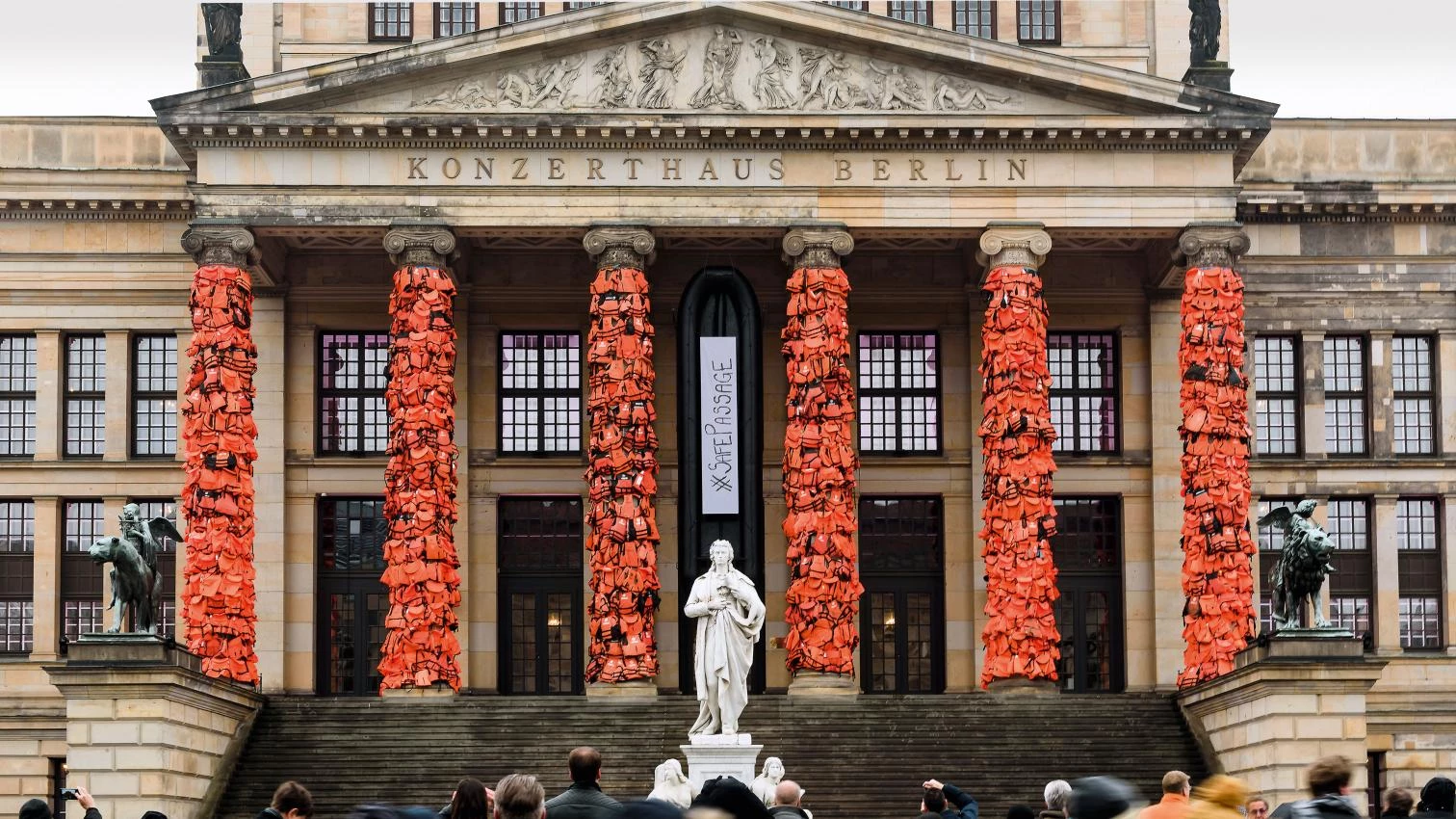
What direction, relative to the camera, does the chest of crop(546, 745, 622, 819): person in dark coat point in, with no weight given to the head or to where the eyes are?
away from the camera

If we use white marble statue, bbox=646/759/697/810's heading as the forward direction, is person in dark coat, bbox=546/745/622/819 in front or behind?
in front

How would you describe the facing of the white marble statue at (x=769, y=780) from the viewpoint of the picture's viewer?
facing the viewer and to the right of the viewer

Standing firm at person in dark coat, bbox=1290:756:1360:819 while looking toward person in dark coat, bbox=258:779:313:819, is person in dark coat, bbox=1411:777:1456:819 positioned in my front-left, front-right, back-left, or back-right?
back-right

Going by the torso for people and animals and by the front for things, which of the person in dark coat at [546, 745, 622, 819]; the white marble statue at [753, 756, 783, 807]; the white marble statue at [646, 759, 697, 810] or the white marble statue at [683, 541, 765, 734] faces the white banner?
the person in dark coat

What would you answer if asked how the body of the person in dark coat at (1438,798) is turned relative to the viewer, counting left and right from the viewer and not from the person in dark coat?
facing away from the viewer

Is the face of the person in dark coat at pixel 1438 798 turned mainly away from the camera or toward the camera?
away from the camera

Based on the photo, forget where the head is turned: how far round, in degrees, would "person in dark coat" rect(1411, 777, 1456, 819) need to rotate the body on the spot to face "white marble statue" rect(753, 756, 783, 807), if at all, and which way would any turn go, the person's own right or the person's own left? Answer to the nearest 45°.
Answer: approximately 45° to the person's own left

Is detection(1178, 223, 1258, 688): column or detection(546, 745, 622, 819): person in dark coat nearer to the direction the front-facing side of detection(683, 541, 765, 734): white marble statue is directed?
the person in dark coat

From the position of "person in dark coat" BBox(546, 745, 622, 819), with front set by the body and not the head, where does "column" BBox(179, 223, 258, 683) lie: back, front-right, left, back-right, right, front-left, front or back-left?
front

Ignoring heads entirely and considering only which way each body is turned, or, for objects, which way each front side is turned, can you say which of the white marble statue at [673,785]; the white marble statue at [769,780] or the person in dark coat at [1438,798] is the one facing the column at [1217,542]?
the person in dark coat

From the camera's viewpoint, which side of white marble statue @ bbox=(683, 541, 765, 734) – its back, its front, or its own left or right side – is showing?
front

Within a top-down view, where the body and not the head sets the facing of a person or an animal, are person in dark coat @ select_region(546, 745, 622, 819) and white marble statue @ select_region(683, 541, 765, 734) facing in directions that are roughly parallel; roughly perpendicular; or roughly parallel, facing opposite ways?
roughly parallel, facing opposite ways

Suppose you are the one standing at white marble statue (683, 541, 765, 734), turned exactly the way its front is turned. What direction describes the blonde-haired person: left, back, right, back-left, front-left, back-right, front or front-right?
front

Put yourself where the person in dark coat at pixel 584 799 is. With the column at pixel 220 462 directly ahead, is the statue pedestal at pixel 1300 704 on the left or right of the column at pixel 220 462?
right

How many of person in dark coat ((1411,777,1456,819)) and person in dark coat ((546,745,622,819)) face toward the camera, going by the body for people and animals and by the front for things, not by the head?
0

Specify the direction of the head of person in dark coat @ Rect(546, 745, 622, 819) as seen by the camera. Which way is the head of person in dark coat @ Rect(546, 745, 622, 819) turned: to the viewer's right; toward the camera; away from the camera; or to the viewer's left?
away from the camera

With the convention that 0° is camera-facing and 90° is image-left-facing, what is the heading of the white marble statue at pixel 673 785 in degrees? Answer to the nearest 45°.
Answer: approximately 45°

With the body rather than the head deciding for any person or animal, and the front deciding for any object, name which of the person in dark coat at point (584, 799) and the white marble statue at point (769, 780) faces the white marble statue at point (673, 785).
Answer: the person in dark coat

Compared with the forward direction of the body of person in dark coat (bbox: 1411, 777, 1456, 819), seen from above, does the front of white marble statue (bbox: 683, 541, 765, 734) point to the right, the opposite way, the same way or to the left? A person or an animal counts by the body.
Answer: the opposite way
